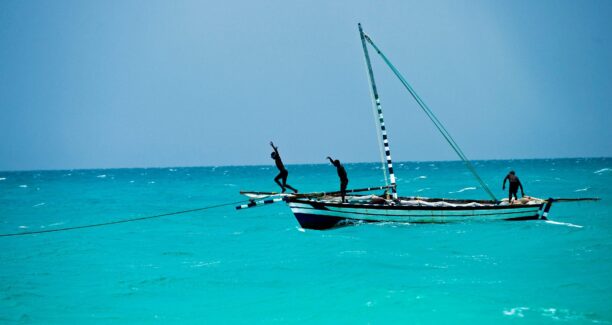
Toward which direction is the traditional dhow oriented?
to the viewer's left
